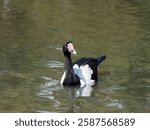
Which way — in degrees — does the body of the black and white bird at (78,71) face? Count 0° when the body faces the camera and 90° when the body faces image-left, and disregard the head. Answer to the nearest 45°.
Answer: approximately 45°
